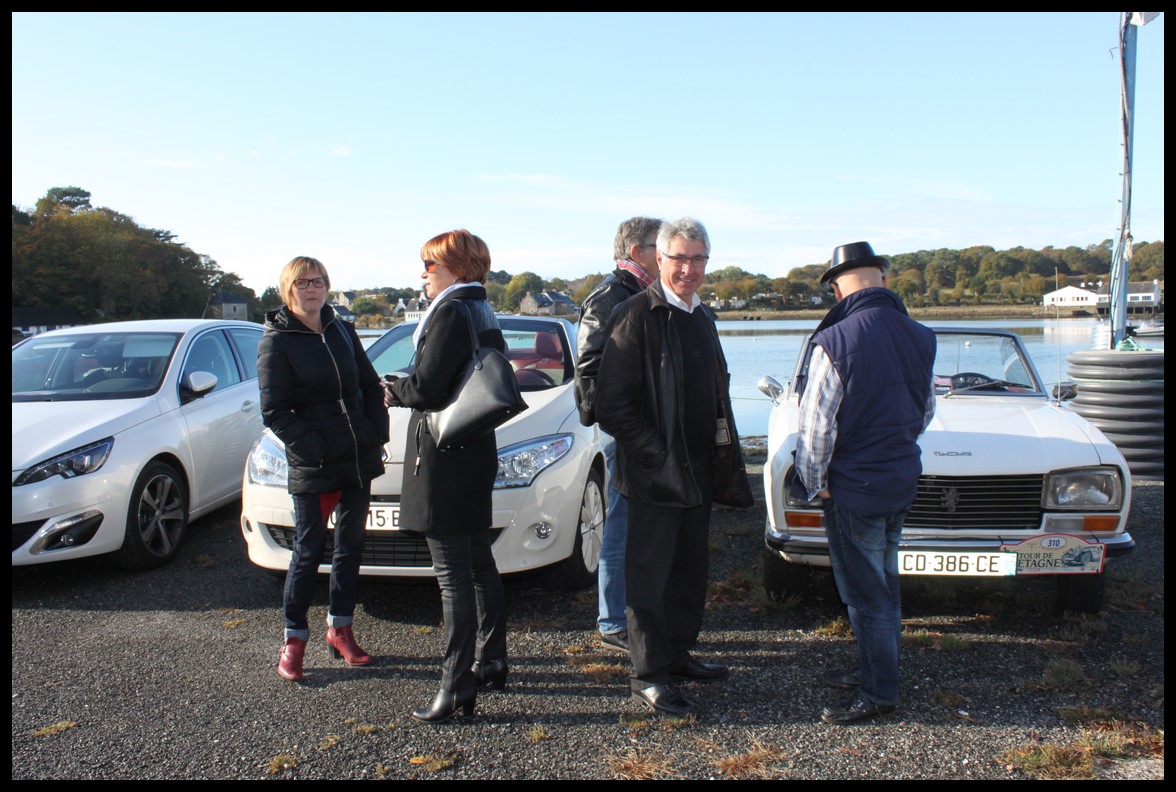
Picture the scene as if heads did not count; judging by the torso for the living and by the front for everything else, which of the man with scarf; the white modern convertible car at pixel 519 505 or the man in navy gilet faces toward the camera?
the white modern convertible car

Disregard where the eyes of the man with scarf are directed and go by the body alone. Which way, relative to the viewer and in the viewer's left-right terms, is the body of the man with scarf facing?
facing to the right of the viewer

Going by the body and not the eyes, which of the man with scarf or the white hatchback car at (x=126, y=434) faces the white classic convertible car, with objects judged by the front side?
the man with scarf

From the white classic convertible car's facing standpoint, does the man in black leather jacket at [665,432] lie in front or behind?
in front

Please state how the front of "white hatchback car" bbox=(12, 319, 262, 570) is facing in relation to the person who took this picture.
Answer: facing the viewer and to the left of the viewer

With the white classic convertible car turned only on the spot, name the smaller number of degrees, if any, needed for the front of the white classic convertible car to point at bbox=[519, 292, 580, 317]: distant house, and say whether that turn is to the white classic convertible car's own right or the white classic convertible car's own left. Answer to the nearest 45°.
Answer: approximately 135° to the white classic convertible car's own right

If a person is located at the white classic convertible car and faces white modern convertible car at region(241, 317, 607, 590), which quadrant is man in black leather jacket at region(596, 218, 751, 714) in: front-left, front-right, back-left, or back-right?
front-left

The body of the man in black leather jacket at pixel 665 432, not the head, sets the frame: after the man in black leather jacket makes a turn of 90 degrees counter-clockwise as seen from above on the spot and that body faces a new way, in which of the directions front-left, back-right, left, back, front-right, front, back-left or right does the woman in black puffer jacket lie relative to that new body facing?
back-left

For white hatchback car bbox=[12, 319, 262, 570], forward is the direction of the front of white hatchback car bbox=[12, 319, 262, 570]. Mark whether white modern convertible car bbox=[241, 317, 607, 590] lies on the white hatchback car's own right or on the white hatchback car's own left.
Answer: on the white hatchback car's own left

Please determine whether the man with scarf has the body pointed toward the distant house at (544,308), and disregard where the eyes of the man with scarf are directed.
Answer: no

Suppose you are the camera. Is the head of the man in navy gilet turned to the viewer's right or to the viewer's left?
to the viewer's left

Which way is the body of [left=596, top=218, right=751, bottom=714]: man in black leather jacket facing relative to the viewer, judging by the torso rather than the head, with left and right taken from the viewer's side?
facing the viewer and to the right of the viewer

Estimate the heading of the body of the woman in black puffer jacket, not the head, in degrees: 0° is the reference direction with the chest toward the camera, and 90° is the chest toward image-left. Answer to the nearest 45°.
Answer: approximately 315°

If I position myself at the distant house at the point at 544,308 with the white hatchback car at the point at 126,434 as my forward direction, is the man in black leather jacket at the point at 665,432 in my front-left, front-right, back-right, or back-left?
front-left

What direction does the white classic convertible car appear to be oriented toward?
toward the camera

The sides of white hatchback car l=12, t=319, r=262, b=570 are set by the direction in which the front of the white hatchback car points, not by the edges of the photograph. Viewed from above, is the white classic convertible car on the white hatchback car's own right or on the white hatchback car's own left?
on the white hatchback car's own left
